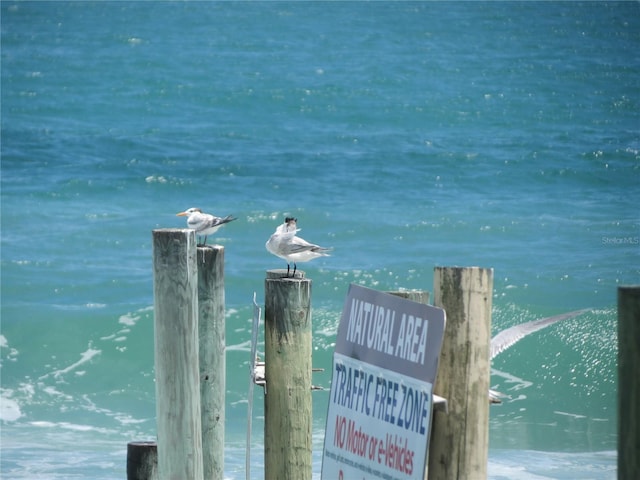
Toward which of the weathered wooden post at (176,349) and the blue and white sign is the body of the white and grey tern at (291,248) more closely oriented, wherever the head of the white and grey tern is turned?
the weathered wooden post

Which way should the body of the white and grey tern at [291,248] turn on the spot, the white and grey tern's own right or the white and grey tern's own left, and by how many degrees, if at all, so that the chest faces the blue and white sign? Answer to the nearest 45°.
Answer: approximately 90° to the white and grey tern's own left

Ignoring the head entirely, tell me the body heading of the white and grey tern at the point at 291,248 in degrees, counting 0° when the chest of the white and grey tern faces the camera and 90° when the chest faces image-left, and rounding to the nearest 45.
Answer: approximately 90°

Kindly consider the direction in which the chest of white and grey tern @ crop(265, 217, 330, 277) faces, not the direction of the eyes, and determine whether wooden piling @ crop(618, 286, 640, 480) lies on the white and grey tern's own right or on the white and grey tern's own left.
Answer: on the white and grey tern's own left

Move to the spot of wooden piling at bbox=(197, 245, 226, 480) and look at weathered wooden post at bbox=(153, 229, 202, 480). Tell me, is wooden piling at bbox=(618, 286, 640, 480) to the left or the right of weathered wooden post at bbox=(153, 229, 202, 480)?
left
